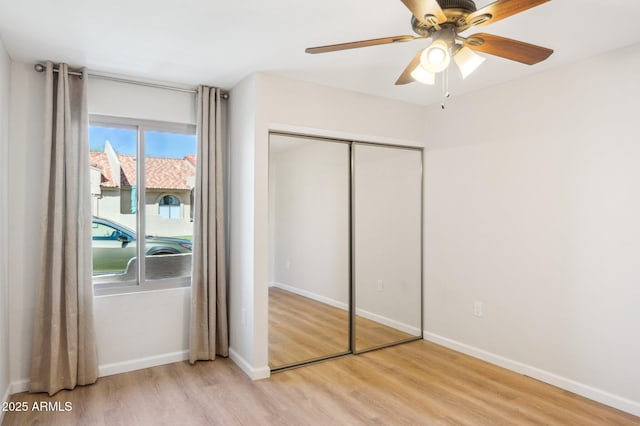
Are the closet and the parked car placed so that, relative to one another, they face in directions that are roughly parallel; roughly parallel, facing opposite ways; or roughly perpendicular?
roughly perpendicular

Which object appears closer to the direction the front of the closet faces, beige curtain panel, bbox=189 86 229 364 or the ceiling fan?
the ceiling fan

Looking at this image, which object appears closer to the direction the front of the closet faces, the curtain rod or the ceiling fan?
the ceiling fan

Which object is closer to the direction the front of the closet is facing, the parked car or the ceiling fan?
the ceiling fan

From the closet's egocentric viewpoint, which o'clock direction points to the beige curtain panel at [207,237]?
The beige curtain panel is roughly at 4 o'clock from the closet.

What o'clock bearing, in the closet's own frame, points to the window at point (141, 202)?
The window is roughly at 4 o'clock from the closet.

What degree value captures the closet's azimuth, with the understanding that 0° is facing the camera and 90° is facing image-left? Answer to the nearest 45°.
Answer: approximately 315°
